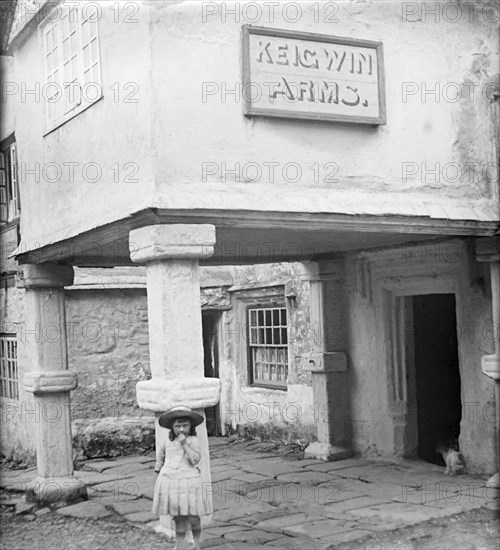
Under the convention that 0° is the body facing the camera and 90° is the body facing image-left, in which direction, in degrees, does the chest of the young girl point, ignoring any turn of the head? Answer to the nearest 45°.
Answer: approximately 0°

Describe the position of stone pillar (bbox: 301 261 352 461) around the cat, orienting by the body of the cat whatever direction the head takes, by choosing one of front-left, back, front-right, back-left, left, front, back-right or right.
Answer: front-right
